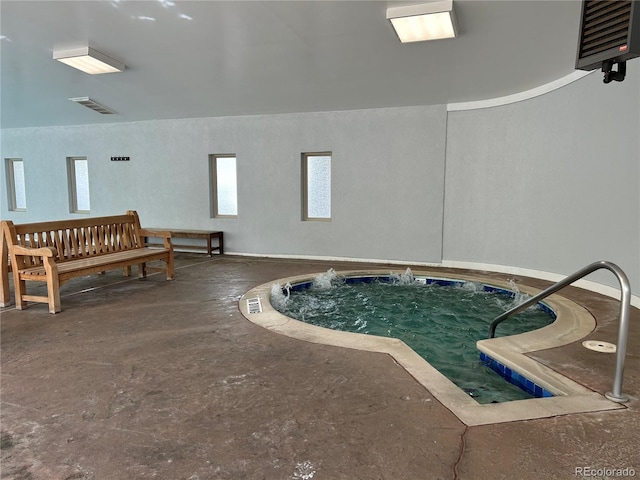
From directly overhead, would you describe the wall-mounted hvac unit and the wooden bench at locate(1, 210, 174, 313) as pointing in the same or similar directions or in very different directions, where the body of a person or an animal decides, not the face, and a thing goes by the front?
very different directions

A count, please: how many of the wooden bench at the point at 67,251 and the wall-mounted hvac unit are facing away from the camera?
0

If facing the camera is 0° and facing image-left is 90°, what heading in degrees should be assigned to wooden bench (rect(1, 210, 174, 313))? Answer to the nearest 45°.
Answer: approximately 315°

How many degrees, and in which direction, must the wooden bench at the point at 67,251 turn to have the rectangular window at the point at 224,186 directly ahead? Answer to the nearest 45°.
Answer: approximately 90° to its left

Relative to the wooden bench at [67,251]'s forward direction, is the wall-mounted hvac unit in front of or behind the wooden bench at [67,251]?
in front

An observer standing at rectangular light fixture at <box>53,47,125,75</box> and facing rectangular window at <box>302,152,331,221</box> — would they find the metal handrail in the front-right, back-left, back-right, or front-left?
front-right

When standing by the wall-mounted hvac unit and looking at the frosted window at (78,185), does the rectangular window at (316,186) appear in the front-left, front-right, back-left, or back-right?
front-right

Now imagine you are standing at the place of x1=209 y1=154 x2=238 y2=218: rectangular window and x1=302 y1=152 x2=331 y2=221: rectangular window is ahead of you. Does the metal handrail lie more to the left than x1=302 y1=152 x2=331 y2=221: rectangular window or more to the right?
right

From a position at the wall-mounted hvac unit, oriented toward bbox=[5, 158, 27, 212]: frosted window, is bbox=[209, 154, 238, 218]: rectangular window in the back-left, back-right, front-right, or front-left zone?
front-right

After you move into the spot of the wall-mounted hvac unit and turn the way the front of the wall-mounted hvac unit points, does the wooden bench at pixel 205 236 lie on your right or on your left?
on your right

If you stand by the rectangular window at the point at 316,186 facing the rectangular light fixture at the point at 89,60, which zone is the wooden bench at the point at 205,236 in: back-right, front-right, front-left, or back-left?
front-right

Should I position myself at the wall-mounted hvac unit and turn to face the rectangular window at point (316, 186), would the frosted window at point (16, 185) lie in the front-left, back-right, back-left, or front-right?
front-left

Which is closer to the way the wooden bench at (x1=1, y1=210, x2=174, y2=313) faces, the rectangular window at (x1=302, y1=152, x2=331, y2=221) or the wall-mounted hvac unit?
the wall-mounted hvac unit

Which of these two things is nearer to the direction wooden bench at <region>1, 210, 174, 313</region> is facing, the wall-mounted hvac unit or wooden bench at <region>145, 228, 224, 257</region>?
the wall-mounted hvac unit
